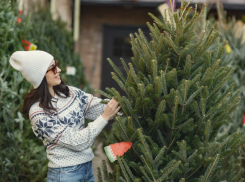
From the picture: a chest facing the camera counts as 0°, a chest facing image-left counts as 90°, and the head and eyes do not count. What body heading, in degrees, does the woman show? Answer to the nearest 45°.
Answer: approximately 315°

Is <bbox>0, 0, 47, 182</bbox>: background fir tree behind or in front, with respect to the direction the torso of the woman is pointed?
behind

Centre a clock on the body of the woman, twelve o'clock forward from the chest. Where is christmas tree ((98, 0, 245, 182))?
The christmas tree is roughly at 11 o'clock from the woman.

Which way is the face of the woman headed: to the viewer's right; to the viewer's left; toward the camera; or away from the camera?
to the viewer's right

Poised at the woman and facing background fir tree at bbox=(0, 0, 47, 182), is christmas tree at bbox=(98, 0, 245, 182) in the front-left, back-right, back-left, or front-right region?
back-right

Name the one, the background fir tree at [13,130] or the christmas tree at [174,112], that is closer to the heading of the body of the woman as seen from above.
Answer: the christmas tree
